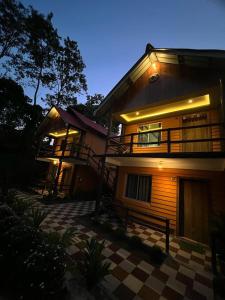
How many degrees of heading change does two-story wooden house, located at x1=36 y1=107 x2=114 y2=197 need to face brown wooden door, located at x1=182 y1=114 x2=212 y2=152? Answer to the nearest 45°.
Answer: approximately 90° to its left

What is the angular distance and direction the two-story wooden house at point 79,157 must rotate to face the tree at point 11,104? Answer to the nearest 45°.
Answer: approximately 90° to its right

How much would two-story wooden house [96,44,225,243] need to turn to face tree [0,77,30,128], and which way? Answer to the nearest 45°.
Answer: approximately 45° to its right

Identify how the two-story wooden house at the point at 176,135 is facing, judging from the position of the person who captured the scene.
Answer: facing the viewer and to the left of the viewer

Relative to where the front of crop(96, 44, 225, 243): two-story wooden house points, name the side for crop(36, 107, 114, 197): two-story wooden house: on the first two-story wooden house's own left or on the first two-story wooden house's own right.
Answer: on the first two-story wooden house's own right

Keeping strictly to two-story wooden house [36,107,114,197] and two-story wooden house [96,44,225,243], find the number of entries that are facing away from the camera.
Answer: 0

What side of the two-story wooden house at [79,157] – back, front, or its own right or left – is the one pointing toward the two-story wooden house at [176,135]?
left

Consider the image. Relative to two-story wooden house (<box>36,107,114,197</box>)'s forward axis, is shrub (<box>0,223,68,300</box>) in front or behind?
in front

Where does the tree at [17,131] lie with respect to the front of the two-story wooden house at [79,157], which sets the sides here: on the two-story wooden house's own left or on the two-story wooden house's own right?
on the two-story wooden house's own right
